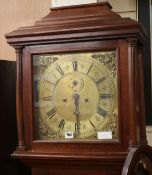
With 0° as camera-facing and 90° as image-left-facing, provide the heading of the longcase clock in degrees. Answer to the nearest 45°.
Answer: approximately 0°
